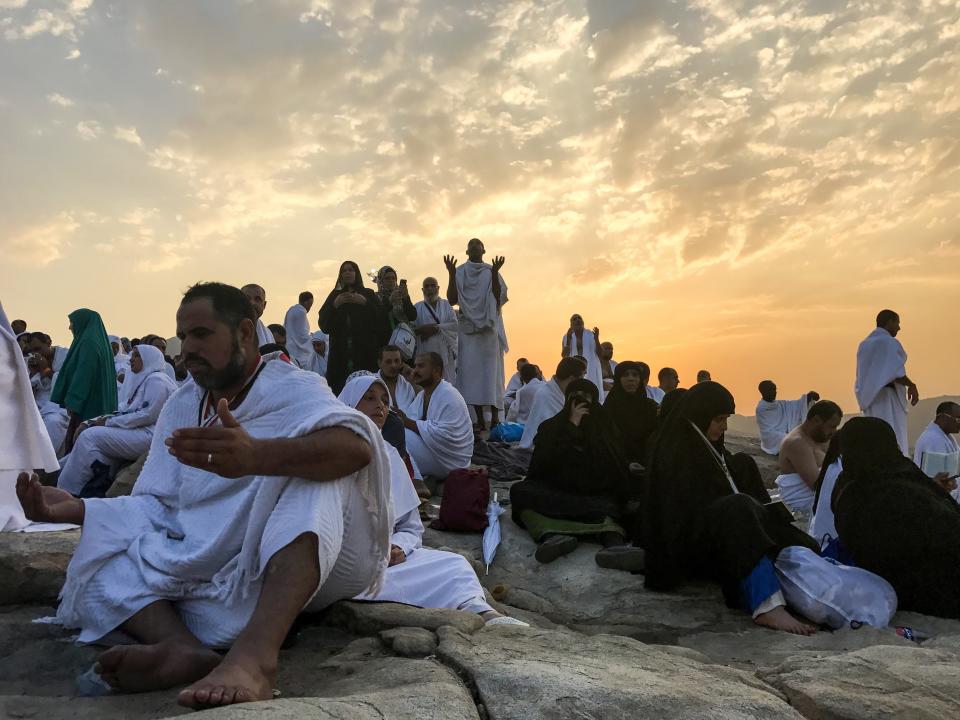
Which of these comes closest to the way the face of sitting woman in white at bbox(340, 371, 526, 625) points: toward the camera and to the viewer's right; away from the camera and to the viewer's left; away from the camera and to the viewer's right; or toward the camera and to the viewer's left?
toward the camera and to the viewer's right

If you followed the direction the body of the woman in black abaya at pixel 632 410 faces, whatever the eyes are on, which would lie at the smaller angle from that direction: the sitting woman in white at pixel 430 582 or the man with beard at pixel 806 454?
the sitting woman in white

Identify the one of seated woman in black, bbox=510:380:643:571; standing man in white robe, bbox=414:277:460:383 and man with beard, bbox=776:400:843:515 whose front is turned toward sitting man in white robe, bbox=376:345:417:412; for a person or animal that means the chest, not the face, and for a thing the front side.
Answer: standing man in white robe, bbox=414:277:460:383

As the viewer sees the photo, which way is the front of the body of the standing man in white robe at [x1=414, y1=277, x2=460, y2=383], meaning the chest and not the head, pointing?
toward the camera

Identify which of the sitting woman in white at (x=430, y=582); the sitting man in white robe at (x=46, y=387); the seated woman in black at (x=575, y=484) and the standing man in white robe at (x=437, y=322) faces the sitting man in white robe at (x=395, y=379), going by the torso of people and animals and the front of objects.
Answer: the standing man in white robe at (x=437, y=322)

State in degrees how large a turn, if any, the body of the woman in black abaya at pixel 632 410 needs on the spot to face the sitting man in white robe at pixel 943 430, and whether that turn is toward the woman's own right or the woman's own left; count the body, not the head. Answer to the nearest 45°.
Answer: approximately 90° to the woman's own left

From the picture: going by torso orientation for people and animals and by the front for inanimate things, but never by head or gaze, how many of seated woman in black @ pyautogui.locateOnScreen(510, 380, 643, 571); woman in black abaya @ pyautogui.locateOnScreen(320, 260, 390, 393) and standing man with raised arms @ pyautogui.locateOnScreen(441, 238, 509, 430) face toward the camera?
3

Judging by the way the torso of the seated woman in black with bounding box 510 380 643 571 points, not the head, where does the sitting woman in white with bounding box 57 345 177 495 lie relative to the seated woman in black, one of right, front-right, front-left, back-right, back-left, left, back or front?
right

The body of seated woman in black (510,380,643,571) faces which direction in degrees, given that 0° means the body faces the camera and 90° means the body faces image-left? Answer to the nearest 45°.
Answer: approximately 0°
